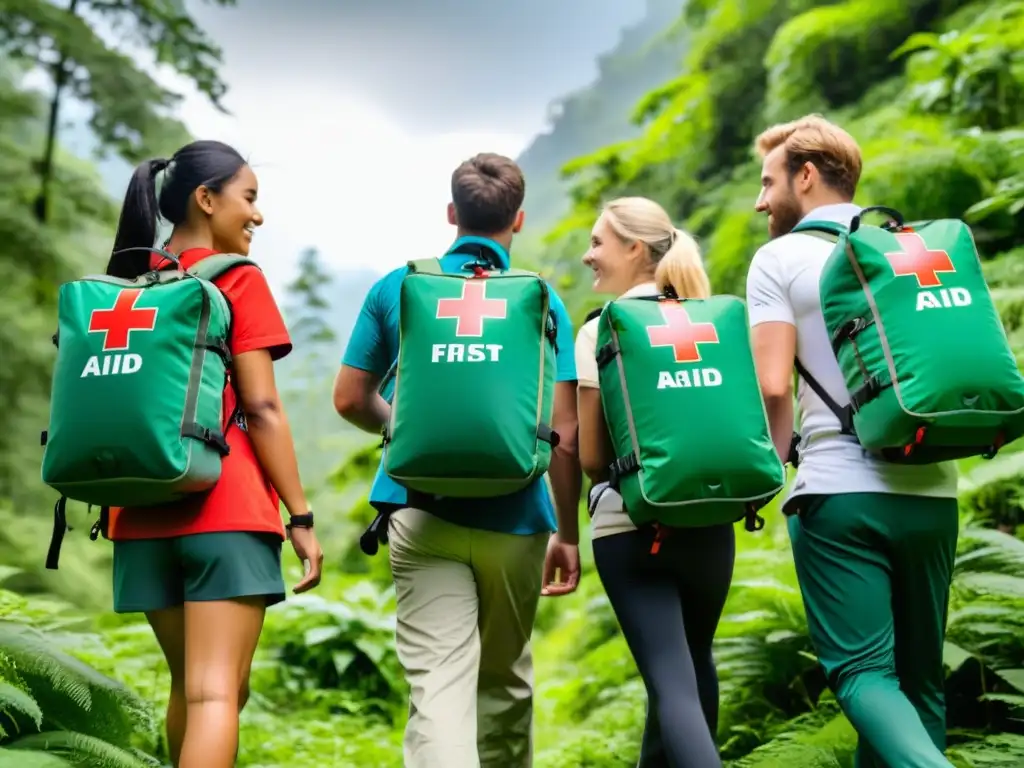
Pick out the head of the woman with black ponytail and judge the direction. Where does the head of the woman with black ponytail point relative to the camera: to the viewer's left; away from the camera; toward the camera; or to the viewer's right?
to the viewer's right

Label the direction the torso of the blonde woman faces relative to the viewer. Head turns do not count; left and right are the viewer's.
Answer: facing away from the viewer and to the left of the viewer

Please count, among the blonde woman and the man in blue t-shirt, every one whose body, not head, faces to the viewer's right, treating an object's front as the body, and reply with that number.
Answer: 0

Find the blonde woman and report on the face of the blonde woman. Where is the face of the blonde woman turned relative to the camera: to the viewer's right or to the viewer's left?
to the viewer's left

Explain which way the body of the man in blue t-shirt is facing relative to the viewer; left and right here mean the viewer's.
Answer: facing away from the viewer

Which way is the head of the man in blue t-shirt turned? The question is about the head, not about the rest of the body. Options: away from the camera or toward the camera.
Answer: away from the camera

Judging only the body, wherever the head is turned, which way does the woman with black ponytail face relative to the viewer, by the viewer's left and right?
facing away from the viewer and to the right of the viewer
